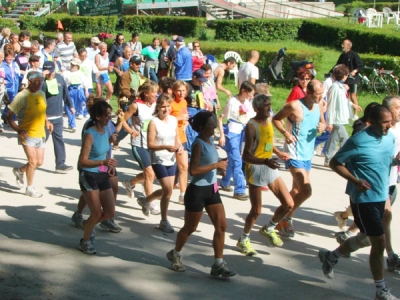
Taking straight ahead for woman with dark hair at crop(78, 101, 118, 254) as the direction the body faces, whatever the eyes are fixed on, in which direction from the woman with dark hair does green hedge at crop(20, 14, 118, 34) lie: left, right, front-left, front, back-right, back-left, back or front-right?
back-left

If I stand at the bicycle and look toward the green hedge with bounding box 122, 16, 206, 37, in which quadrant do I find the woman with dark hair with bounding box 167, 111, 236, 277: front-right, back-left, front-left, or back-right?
back-left

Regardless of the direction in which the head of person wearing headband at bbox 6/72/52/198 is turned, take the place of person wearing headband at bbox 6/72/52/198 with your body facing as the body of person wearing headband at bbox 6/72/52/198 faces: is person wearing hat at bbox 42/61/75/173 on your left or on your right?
on your left

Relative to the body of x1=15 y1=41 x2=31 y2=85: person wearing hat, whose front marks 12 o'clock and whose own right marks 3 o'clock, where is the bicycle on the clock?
The bicycle is roughly at 10 o'clock from the person wearing hat.

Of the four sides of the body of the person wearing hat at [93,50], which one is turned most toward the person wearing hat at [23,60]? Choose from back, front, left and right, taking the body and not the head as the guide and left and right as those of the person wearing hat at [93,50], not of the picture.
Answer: right

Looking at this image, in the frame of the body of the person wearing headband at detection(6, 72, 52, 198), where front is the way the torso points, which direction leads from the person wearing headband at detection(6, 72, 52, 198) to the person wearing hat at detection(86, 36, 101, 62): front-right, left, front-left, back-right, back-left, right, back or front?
back-left

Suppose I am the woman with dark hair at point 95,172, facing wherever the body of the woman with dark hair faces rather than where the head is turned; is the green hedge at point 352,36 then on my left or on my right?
on my left

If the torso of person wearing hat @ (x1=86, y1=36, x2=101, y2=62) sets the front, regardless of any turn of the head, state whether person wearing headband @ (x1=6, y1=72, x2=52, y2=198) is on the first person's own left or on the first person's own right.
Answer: on the first person's own right

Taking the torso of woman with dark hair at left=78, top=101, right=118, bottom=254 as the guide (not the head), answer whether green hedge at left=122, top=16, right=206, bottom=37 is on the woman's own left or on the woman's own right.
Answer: on the woman's own left

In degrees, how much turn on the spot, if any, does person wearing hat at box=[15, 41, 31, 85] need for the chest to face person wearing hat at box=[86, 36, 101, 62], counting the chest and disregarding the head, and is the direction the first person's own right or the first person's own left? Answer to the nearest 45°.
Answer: approximately 90° to the first person's own left

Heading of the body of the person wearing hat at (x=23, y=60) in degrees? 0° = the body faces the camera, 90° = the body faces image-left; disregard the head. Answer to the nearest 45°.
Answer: approximately 315°
